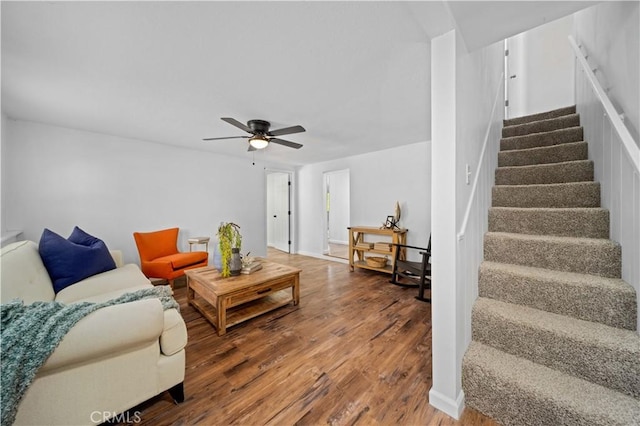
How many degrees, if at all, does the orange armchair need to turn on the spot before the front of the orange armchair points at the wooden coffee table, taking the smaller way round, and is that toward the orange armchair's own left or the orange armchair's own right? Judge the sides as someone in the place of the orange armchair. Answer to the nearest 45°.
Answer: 0° — it already faces it

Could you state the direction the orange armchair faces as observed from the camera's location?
facing the viewer and to the right of the viewer

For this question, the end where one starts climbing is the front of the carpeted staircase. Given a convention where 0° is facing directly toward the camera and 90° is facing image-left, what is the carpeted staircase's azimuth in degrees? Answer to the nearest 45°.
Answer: approximately 0°

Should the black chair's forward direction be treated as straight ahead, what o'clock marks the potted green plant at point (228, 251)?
The potted green plant is roughly at 12 o'clock from the black chair.

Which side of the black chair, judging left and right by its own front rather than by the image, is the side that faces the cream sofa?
front

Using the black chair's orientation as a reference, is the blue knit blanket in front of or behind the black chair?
in front

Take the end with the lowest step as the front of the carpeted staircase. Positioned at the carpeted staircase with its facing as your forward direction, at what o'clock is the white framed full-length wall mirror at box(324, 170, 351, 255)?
The white framed full-length wall mirror is roughly at 4 o'clock from the carpeted staircase.

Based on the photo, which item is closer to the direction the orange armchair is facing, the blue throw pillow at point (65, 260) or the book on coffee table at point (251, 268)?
the book on coffee table

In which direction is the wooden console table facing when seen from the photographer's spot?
facing the viewer and to the left of the viewer

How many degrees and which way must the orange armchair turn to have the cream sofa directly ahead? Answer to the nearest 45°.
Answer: approximately 45° to its right
